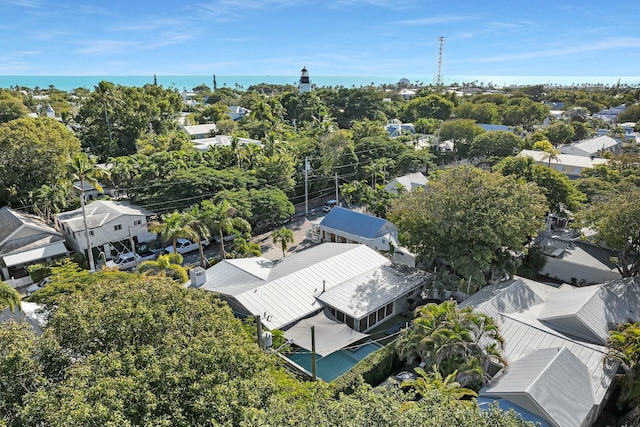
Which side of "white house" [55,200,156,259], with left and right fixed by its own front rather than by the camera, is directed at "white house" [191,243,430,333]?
front

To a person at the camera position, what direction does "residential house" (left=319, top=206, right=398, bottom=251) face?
facing the viewer and to the left of the viewer

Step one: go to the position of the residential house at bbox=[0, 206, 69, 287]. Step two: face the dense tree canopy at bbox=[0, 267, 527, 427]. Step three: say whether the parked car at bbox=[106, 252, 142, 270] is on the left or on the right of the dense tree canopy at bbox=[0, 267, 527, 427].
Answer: left

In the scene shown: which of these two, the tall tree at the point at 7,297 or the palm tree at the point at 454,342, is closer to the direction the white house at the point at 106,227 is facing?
the palm tree

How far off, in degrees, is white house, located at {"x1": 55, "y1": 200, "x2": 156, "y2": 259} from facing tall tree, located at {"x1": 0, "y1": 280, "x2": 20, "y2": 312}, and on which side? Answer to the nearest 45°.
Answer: approximately 45° to its right

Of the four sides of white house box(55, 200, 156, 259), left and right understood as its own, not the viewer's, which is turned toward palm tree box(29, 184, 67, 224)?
back

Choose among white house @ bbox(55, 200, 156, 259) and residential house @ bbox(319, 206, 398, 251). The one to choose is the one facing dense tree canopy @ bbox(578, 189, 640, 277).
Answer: the white house

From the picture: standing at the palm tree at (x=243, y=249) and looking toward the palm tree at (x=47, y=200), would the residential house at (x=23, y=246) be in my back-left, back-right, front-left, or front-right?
front-left

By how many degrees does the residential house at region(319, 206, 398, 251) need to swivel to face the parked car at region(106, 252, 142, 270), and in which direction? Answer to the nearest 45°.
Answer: approximately 45° to its right

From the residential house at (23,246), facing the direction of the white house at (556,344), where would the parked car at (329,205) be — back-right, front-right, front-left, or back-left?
front-left

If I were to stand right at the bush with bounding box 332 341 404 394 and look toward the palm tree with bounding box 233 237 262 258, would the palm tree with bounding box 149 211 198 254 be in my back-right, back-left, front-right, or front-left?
front-left

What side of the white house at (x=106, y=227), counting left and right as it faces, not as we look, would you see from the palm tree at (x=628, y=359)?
front

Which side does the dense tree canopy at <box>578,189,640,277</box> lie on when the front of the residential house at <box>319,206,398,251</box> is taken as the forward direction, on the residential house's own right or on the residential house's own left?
on the residential house's own left

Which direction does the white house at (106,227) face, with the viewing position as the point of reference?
facing the viewer and to the right of the viewer

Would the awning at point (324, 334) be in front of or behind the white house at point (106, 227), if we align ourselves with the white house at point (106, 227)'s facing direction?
in front
